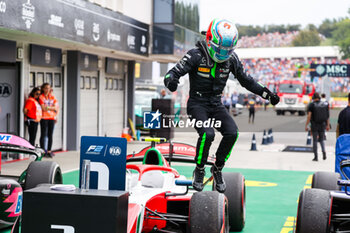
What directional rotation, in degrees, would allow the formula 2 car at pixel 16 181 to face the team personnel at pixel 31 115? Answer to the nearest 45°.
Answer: approximately 135° to its right

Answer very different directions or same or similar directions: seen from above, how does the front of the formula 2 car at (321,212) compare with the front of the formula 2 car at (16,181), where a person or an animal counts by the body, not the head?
same or similar directions

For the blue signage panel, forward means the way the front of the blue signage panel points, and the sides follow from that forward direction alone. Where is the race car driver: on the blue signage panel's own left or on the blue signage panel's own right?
on the blue signage panel's own left

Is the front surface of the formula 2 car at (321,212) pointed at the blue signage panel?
no

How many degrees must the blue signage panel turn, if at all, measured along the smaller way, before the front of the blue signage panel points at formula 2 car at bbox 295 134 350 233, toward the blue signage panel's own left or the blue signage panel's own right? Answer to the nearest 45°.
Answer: approximately 90° to the blue signage panel's own left

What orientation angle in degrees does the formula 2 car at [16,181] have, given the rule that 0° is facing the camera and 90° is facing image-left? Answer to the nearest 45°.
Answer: approximately 45°

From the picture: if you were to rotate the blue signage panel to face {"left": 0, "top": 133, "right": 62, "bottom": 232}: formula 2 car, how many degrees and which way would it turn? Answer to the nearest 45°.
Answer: approximately 135° to its right

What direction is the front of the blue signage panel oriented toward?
toward the camera

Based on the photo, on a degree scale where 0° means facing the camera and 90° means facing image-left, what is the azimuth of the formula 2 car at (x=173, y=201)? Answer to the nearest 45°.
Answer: approximately 45°

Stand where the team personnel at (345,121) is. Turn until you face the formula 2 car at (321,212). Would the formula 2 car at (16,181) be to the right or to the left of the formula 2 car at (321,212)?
right

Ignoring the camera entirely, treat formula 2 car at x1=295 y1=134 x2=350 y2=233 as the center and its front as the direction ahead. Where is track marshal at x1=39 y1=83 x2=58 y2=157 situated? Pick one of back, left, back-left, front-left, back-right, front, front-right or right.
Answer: back-right

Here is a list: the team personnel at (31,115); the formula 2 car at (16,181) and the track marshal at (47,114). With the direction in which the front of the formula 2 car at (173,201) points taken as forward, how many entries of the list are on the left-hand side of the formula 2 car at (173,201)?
0

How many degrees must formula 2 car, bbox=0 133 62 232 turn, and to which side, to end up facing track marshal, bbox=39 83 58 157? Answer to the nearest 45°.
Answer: approximately 135° to its right
